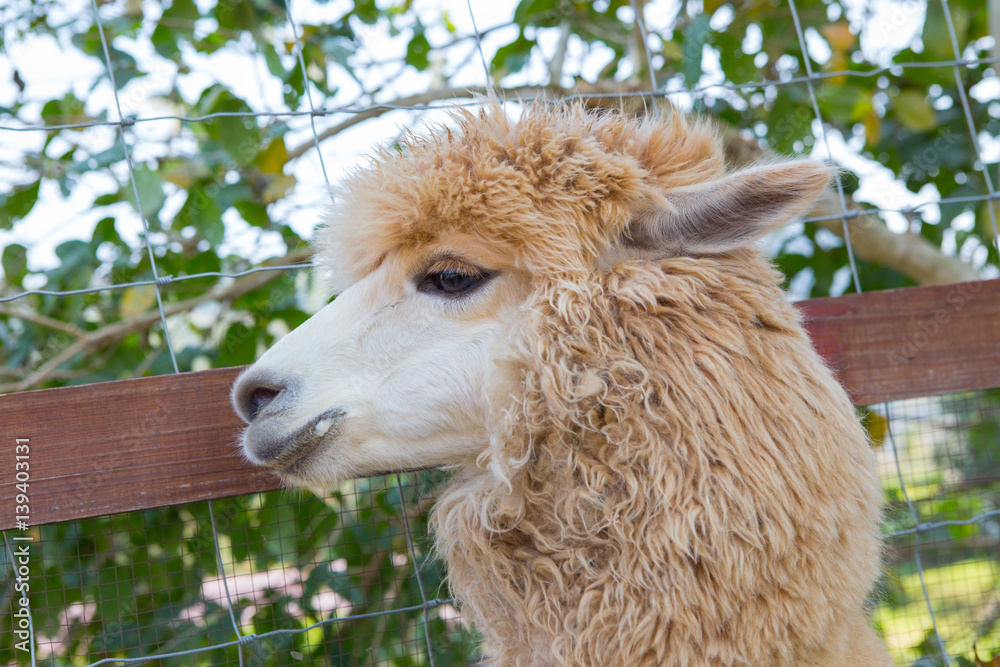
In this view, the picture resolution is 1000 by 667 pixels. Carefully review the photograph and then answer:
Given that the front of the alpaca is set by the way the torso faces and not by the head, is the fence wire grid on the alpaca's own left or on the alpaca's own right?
on the alpaca's own right

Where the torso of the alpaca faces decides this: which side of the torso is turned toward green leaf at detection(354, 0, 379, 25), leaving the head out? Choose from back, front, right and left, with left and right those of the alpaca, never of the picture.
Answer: right

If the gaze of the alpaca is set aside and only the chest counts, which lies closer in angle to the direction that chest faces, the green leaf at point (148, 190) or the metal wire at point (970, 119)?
the green leaf

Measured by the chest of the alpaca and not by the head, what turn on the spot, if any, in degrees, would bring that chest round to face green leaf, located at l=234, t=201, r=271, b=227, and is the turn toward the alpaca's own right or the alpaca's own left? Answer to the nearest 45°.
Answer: approximately 45° to the alpaca's own right

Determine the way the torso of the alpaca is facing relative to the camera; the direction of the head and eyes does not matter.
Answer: to the viewer's left

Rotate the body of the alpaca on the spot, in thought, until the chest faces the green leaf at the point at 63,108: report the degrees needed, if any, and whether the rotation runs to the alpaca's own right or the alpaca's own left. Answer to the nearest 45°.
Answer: approximately 45° to the alpaca's own right
